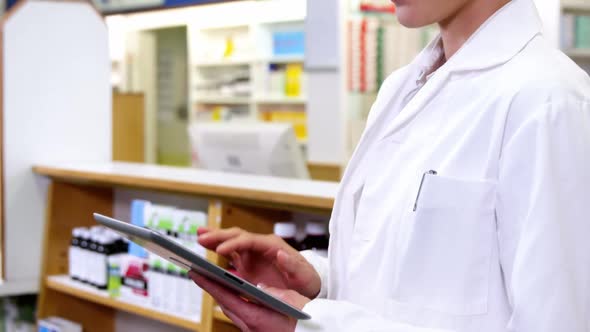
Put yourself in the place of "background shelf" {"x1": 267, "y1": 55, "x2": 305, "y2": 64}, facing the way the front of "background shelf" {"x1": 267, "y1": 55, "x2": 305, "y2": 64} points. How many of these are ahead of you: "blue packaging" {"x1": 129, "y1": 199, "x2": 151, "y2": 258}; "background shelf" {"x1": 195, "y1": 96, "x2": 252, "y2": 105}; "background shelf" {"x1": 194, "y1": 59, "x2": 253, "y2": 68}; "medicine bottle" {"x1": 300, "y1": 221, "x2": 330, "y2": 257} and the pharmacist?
3

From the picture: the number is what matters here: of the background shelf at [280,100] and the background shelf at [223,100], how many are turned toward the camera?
2

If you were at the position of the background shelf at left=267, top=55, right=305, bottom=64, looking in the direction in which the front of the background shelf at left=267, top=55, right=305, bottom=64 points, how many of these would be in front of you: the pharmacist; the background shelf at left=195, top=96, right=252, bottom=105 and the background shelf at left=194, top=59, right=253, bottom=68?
1

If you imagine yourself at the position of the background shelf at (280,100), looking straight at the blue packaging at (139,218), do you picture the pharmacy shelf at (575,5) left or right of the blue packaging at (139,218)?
left

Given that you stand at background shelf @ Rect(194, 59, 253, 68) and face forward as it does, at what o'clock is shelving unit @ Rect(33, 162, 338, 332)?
The shelving unit is roughly at 12 o'clock from the background shelf.

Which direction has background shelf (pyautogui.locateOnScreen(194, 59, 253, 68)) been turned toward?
toward the camera

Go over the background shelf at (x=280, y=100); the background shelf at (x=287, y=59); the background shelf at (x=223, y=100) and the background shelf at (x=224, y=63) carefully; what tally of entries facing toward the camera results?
4

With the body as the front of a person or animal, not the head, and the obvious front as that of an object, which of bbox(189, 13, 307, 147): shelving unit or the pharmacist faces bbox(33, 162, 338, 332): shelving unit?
bbox(189, 13, 307, 147): shelving unit

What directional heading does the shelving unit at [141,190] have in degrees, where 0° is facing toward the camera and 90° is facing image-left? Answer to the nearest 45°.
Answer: approximately 45°

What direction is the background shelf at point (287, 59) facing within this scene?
toward the camera

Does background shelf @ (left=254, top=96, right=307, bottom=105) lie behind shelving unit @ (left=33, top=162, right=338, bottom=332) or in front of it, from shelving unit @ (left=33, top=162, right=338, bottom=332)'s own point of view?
behind

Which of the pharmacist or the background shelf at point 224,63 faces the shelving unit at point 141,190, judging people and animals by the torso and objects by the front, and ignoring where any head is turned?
the background shelf

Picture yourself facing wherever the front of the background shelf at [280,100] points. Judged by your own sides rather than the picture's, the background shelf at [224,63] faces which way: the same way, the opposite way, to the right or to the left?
the same way

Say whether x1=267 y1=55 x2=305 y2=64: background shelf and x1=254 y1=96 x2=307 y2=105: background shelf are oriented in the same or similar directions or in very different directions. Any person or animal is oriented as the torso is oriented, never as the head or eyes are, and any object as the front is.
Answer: same or similar directions

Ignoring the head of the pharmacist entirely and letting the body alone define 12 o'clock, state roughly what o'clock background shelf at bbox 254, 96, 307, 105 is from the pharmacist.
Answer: The background shelf is roughly at 4 o'clock from the pharmacist.

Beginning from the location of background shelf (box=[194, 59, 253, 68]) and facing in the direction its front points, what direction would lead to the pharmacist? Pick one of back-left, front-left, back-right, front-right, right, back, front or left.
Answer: front

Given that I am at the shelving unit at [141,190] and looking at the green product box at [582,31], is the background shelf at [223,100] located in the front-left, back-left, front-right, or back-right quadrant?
front-left
